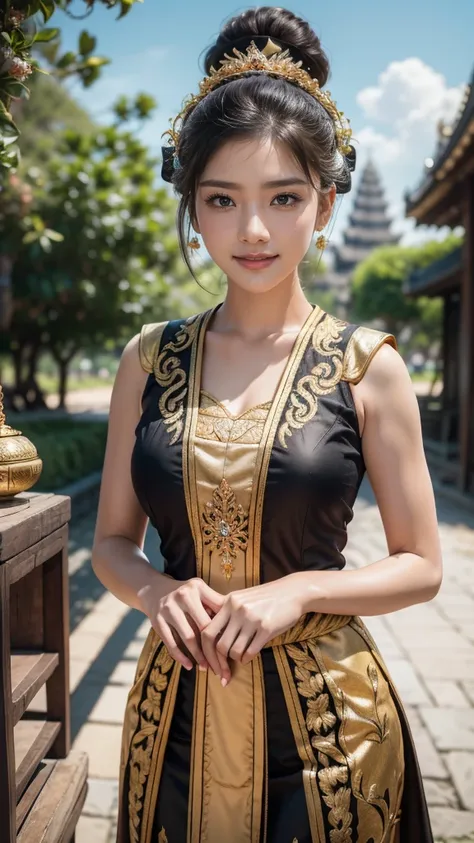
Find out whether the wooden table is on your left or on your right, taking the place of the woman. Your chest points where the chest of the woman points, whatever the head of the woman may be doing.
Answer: on your right

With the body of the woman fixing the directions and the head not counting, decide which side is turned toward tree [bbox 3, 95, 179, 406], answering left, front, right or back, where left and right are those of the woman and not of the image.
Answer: back

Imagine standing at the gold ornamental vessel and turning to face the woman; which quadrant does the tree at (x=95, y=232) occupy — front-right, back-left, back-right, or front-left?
back-left

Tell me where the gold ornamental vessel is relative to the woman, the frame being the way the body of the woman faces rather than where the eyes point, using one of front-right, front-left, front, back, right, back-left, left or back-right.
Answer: right

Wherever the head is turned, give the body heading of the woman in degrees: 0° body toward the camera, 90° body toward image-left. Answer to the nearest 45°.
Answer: approximately 0°
